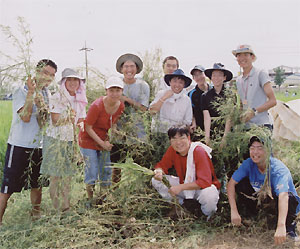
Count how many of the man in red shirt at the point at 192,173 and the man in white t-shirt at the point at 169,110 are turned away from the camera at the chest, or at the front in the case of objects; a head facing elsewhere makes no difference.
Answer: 0

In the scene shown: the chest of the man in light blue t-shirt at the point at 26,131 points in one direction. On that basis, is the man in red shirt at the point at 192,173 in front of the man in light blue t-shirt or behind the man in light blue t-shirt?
in front

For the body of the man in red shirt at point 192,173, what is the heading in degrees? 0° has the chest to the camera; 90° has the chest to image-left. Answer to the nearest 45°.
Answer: approximately 45°

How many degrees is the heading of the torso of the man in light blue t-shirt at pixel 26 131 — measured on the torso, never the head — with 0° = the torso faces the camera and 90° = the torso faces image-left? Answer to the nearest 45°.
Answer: approximately 315°

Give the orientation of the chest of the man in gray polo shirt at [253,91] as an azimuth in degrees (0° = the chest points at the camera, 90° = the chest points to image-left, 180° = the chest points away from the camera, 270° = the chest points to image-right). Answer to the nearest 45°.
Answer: approximately 45°

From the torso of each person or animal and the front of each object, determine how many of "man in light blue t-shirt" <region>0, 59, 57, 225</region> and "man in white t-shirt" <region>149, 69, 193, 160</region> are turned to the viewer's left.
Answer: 0

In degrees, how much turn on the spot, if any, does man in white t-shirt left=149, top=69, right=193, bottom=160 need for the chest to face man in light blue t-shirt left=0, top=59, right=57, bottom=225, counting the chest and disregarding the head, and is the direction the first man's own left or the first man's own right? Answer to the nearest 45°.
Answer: approximately 90° to the first man's own right
